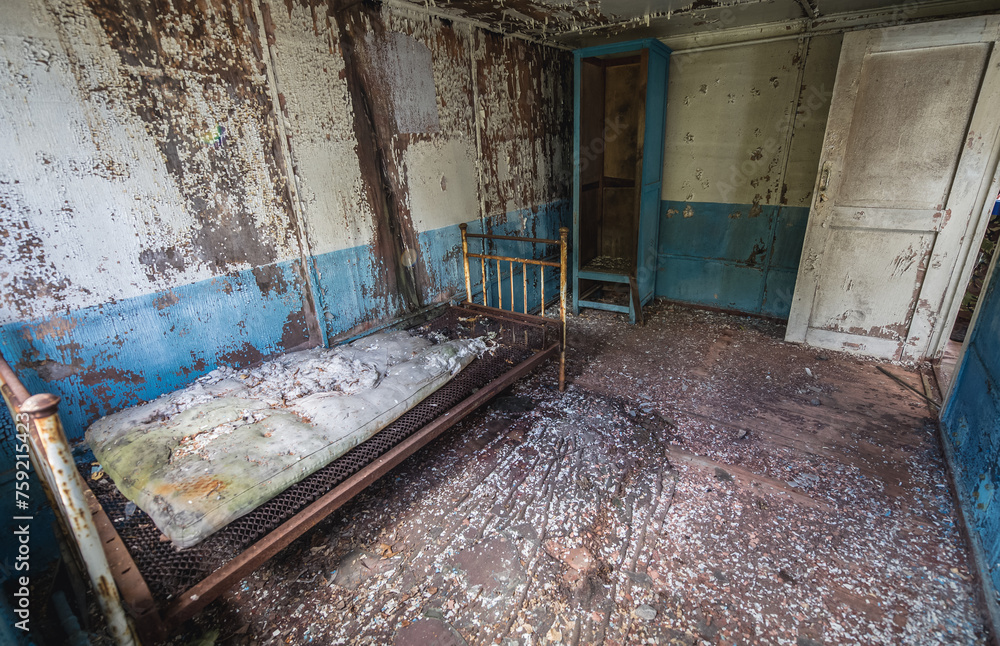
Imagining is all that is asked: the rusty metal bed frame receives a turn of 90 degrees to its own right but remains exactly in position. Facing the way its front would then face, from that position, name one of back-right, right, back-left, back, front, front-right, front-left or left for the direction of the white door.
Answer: back-right

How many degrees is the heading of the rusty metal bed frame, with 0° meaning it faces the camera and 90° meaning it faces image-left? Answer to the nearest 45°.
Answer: approximately 45°
